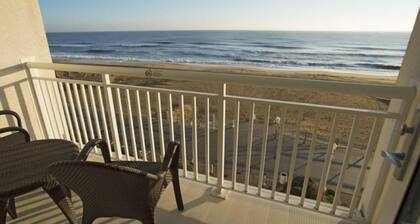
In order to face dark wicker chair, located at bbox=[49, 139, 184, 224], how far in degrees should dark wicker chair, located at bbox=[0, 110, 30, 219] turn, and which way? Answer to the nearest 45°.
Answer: approximately 90° to its right

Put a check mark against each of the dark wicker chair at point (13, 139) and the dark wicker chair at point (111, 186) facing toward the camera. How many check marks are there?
0

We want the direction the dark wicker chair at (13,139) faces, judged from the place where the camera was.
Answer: facing to the right of the viewer
